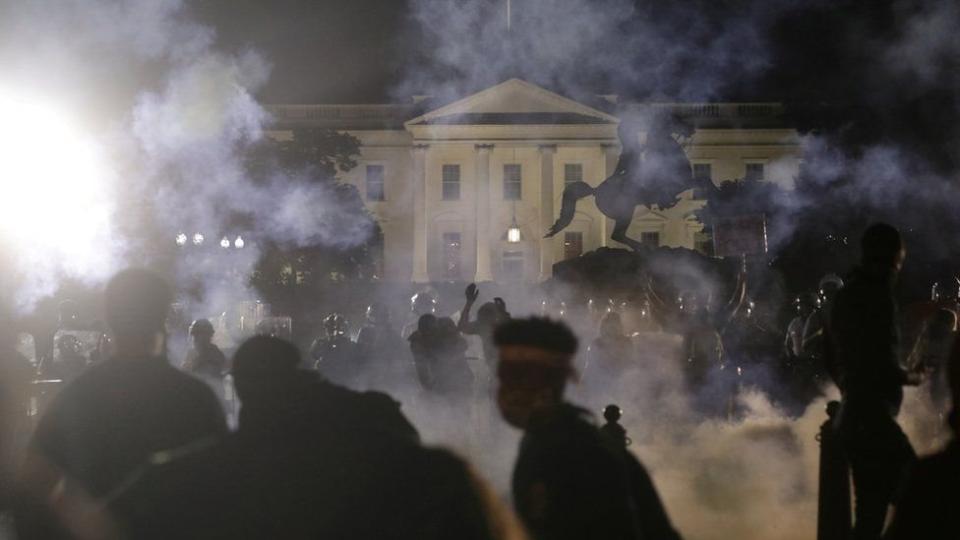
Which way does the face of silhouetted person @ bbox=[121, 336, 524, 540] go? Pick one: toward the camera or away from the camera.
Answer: away from the camera

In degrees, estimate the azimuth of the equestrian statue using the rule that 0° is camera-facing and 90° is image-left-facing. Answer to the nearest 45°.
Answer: approximately 270°

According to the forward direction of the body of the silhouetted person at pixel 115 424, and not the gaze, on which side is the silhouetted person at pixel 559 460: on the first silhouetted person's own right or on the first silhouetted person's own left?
on the first silhouetted person's own right

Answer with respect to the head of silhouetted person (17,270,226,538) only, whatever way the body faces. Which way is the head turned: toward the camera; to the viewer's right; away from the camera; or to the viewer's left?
away from the camera

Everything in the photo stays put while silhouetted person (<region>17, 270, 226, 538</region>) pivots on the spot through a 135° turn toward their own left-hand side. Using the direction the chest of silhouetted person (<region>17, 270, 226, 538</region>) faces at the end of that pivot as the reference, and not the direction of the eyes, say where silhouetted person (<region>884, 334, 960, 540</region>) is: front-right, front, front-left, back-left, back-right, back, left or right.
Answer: left

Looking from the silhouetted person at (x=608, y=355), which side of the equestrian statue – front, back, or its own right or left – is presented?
right

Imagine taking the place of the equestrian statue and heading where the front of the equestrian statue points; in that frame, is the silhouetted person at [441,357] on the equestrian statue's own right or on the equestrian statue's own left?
on the equestrian statue's own right

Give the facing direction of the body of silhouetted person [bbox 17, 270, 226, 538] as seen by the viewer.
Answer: away from the camera

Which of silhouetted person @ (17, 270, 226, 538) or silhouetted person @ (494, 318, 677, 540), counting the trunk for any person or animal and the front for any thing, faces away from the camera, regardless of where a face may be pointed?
silhouetted person @ (17, 270, 226, 538)
